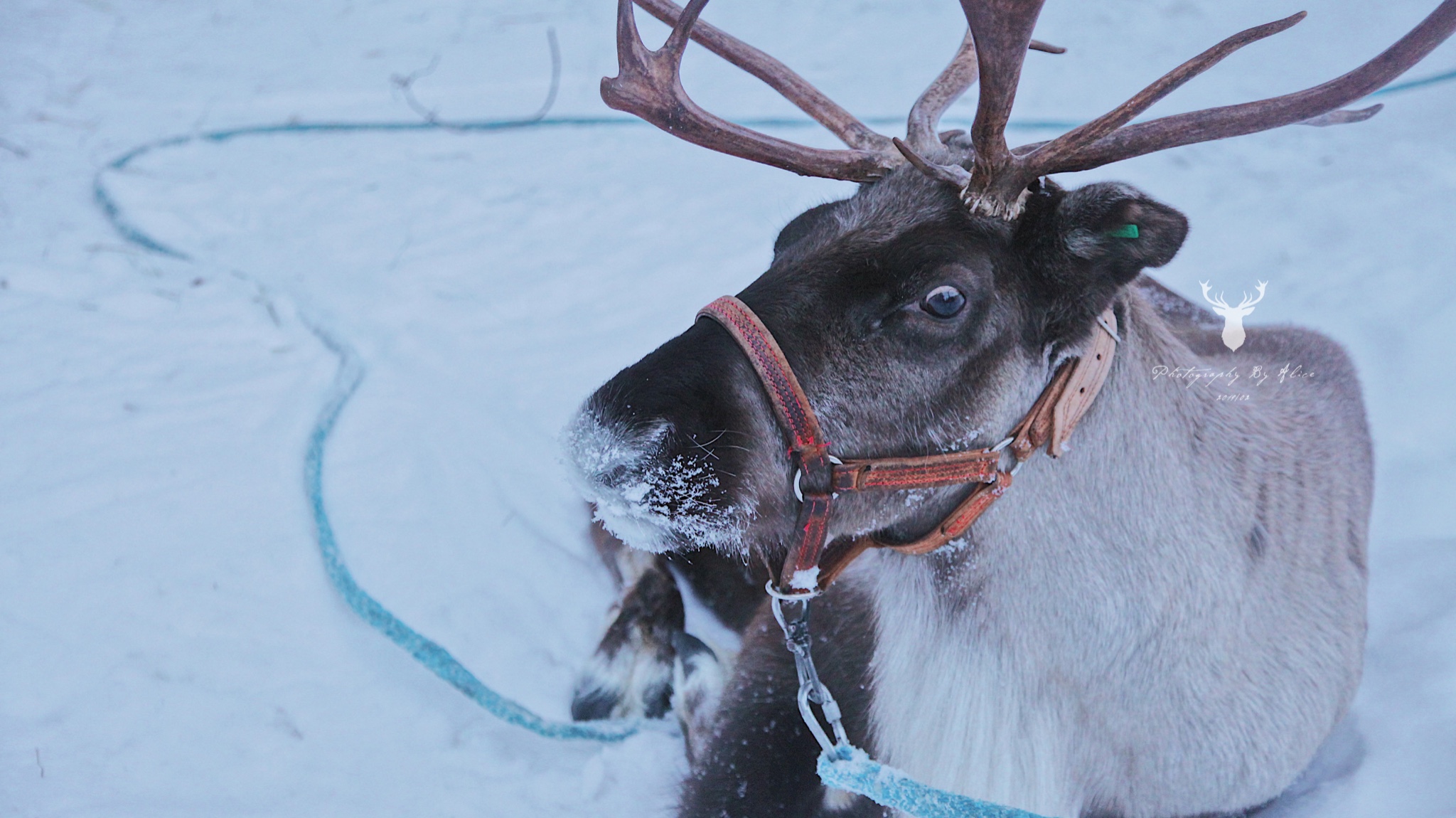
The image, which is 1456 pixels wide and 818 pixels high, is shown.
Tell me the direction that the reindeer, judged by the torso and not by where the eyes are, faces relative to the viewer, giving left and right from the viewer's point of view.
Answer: facing the viewer and to the left of the viewer
